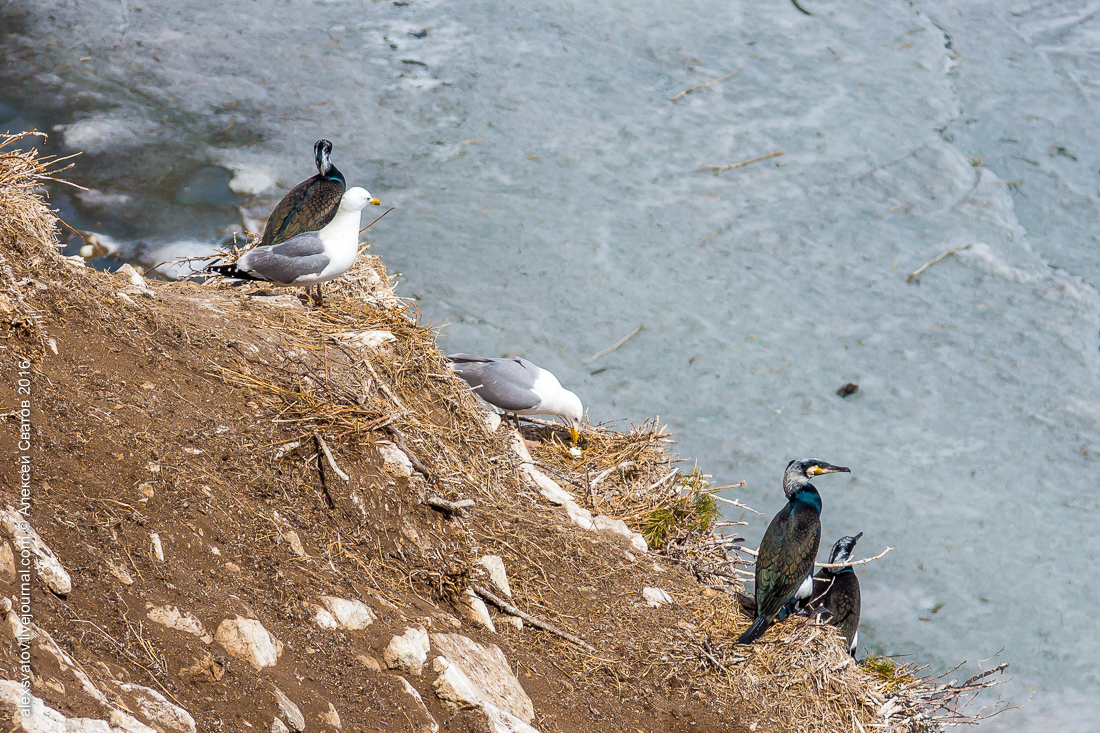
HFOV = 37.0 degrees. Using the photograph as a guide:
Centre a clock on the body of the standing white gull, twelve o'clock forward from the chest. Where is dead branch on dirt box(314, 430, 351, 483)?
The dead branch on dirt is roughly at 3 o'clock from the standing white gull.

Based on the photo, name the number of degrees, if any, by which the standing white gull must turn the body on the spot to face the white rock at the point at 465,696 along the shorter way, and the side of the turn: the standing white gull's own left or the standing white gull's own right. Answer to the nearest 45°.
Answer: approximately 90° to the standing white gull's own right

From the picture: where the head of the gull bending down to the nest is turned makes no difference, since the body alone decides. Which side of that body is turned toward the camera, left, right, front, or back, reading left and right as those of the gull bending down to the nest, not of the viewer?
right

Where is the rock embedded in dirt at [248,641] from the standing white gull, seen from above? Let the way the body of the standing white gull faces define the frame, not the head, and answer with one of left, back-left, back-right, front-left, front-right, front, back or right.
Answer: right

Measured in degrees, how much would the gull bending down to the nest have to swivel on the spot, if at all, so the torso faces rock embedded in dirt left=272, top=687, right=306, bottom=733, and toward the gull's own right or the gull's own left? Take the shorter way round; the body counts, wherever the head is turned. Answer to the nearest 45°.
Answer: approximately 90° to the gull's own right

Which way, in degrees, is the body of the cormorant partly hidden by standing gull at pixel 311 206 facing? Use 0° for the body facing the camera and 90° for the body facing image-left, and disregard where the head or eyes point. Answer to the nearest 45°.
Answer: approximately 225°

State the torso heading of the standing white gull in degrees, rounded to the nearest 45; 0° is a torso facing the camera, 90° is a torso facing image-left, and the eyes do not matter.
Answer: approximately 270°

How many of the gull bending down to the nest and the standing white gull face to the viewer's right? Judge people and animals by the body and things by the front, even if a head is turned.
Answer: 2

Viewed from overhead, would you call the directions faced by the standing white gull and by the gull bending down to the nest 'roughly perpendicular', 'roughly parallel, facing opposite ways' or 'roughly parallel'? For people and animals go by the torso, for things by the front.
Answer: roughly parallel

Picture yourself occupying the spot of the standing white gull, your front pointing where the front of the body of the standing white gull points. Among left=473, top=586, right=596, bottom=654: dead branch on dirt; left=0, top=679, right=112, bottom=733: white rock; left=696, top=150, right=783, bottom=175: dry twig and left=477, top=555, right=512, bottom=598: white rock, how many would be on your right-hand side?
3

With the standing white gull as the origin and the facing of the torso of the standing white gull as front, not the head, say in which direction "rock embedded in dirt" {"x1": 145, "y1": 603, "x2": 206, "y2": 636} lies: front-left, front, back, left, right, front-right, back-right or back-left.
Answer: right

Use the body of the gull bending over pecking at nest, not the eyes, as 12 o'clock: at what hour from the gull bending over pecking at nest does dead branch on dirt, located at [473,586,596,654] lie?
The dead branch on dirt is roughly at 3 o'clock from the gull bending over pecking at nest.

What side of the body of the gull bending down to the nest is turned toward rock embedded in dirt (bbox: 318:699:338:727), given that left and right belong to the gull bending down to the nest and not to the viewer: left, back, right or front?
right
